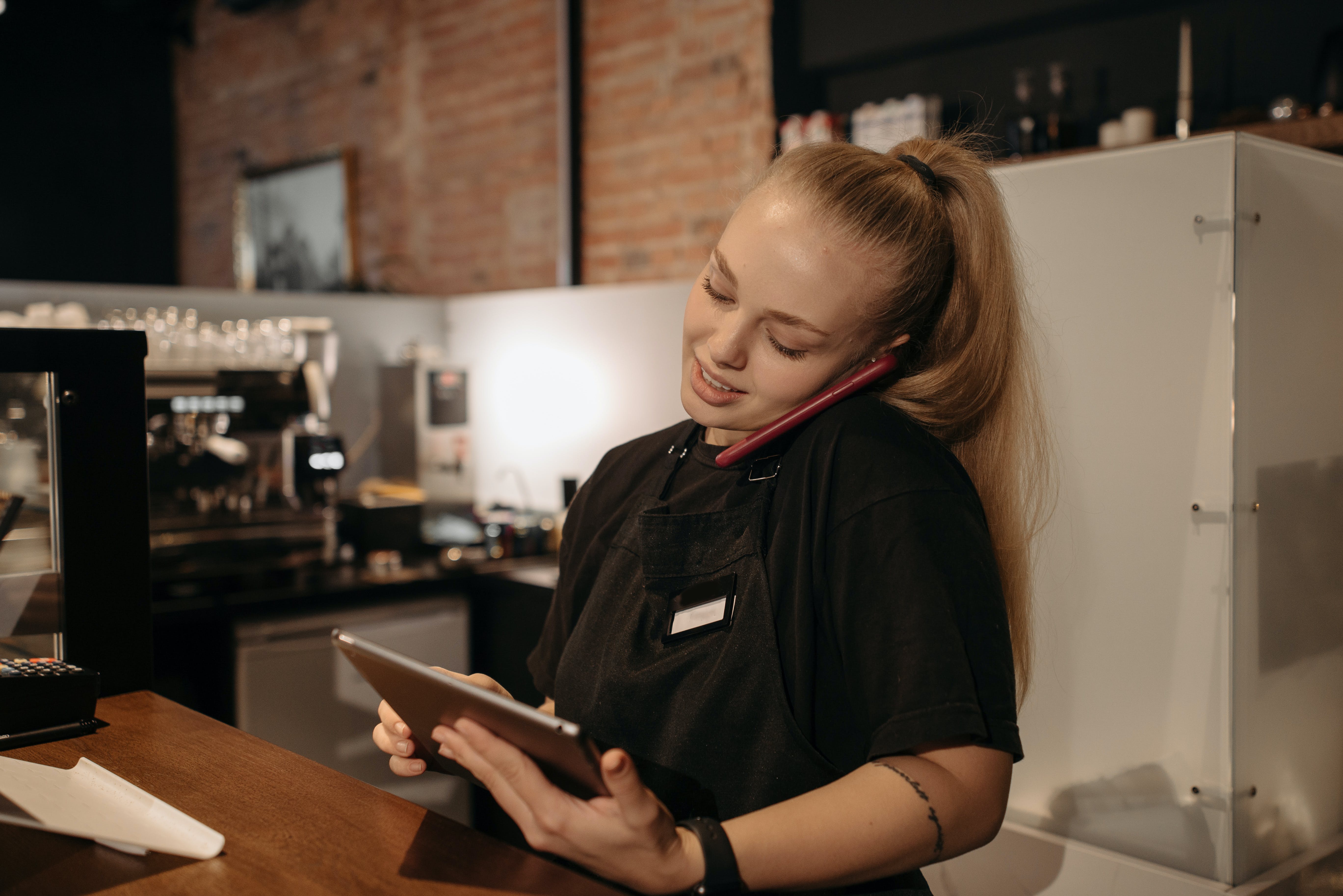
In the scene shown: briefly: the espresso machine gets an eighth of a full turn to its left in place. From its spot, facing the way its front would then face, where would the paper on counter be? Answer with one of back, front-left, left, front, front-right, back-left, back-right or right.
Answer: right

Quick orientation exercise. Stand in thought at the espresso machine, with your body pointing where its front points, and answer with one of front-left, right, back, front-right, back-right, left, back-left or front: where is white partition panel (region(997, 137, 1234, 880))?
front

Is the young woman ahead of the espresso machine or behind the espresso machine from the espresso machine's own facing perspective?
ahead

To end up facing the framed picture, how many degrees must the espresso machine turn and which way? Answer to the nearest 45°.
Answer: approximately 135° to its left

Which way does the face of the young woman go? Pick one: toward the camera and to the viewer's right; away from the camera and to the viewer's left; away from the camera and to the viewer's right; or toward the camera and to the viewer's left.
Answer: toward the camera and to the viewer's left

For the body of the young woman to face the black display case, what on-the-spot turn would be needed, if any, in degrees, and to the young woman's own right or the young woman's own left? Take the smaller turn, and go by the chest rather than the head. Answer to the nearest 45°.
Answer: approximately 45° to the young woman's own right

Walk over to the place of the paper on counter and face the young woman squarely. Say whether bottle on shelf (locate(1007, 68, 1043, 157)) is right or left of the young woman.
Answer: left

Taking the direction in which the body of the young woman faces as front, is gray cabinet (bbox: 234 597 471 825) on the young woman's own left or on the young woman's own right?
on the young woman's own right

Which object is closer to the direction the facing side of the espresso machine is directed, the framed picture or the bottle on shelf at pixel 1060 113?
the bottle on shelf

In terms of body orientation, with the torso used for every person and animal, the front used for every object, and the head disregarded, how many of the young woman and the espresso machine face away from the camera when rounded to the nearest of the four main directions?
0

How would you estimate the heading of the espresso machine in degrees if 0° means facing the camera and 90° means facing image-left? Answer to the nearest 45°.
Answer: approximately 315°
